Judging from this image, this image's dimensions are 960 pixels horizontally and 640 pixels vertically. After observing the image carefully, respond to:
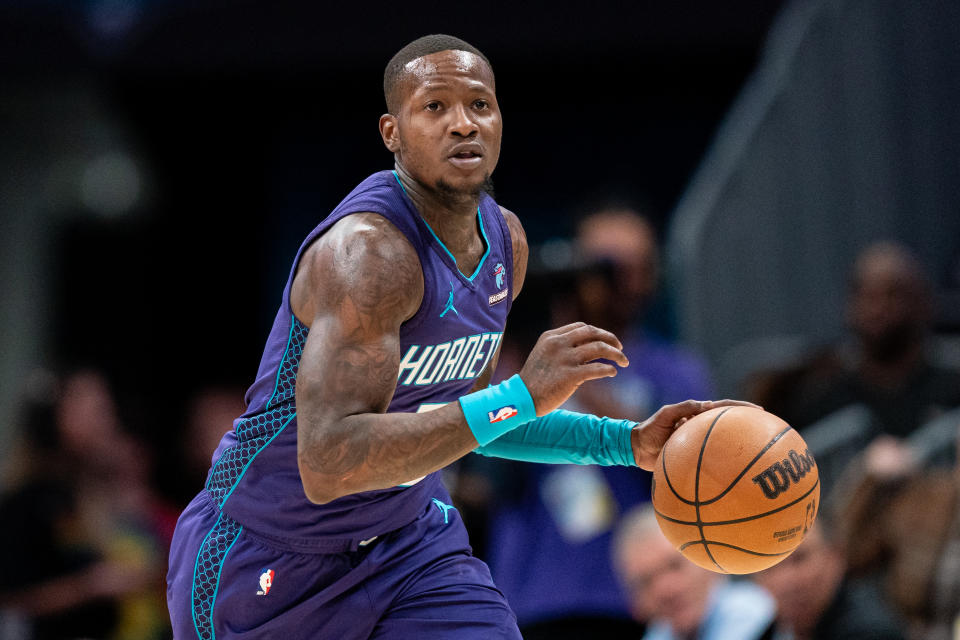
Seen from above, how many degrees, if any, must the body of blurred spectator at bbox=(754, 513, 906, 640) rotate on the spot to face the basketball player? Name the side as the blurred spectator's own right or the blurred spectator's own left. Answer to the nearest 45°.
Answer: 0° — they already face them

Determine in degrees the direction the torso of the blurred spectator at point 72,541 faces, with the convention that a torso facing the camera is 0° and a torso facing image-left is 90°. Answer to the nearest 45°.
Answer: approximately 315°

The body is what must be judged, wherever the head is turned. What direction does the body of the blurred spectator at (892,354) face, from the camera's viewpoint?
toward the camera

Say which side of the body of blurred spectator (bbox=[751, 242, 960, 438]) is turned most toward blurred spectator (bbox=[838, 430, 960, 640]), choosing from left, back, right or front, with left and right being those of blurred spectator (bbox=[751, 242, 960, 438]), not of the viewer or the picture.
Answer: front

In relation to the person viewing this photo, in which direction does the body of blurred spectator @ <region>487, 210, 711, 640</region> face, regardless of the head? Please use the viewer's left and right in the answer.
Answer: facing the viewer and to the left of the viewer

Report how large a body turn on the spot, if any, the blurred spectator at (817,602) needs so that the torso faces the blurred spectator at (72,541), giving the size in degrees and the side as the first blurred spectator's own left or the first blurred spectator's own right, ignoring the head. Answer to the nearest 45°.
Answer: approximately 45° to the first blurred spectator's own right

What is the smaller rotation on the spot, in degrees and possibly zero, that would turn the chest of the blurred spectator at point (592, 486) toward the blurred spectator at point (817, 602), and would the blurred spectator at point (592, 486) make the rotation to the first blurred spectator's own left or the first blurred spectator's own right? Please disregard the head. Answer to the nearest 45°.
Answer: approximately 90° to the first blurred spectator's own left
